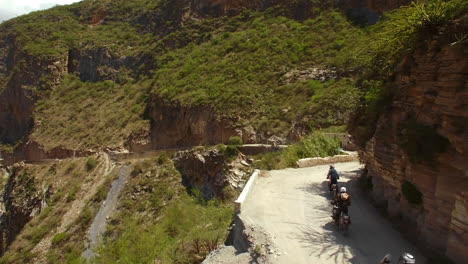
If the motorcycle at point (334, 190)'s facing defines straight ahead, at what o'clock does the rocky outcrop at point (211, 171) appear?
The rocky outcrop is roughly at 11 o'clock from the motorcycle.

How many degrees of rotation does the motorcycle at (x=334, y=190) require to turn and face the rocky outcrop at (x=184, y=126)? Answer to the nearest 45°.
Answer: approximately 45° to its left

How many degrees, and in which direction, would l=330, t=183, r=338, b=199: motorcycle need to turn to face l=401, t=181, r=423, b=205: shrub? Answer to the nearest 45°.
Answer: approximately 135° to its right

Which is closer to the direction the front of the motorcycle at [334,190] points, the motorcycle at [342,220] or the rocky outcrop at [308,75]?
the rocky outcrop

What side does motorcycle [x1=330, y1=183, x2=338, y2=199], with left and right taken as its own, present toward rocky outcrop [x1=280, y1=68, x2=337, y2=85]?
front

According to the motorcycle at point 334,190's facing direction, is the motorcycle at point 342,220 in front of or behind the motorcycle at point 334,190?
behind

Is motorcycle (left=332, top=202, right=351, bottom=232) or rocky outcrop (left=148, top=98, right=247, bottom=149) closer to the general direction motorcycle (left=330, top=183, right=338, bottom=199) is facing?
the rocky outcrop

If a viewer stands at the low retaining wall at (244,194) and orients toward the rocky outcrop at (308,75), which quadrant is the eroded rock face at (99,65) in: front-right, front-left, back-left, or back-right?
front-left

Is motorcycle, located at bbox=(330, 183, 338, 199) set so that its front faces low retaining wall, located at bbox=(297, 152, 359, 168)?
yes

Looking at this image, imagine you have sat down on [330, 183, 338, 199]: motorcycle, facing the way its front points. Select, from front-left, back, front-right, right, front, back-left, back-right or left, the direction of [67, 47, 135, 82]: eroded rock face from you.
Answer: front-left

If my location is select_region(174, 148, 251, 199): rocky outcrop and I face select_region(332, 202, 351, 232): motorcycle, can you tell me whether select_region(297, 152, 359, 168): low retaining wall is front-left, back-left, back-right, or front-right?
front-left

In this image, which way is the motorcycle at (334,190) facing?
away from the camera

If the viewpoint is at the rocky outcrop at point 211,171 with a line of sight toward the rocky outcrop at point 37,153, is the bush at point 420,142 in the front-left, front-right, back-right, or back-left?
back-left

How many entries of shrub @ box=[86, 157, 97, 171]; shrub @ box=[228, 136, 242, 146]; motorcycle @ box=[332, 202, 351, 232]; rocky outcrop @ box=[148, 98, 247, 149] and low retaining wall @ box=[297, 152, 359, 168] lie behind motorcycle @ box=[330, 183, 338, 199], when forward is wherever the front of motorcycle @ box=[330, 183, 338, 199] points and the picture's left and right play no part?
1

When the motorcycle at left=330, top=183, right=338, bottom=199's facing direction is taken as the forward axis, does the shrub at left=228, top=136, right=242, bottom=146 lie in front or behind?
in front
